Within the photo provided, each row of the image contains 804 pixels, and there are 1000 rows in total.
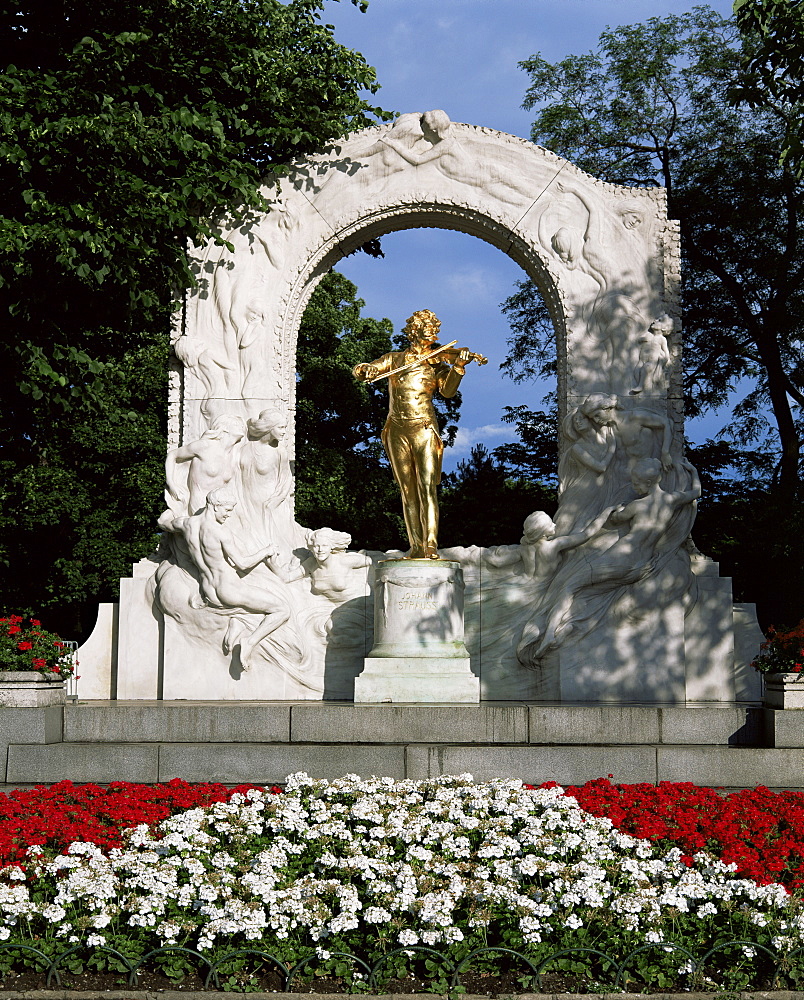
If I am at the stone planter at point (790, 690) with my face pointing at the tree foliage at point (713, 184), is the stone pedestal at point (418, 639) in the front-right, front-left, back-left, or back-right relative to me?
front-left

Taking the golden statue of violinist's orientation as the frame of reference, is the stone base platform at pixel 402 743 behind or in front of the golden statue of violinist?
in front

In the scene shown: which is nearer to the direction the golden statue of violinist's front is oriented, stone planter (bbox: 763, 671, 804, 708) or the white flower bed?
the white flower bed

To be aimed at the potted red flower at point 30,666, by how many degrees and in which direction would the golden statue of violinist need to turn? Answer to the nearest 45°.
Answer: approximately 45° to its right

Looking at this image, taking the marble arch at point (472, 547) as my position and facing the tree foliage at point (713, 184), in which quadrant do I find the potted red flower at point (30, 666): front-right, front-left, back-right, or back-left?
back-left

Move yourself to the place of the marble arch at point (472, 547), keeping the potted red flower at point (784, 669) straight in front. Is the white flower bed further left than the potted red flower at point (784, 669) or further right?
right

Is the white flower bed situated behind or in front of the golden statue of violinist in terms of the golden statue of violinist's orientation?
in front

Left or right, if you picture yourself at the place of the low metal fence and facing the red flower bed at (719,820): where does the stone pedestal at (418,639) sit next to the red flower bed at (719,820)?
left

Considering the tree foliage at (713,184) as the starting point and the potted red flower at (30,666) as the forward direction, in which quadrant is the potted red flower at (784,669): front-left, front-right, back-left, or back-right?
front-left

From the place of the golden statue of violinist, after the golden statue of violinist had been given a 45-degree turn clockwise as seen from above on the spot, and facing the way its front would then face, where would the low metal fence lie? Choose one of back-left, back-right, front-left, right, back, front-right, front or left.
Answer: front-left

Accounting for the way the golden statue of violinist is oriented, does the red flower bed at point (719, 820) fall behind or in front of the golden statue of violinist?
in front

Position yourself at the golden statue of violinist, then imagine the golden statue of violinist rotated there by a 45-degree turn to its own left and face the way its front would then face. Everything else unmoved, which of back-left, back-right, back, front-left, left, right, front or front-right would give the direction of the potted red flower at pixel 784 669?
front

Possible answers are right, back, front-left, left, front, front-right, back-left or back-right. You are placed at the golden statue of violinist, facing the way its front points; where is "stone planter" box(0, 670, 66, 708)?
front-right

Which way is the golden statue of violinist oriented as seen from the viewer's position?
toward the camera
